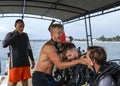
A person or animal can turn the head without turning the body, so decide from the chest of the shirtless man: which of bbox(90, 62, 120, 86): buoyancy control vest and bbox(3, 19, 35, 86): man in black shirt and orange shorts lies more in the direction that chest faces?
the buoyancy control vest

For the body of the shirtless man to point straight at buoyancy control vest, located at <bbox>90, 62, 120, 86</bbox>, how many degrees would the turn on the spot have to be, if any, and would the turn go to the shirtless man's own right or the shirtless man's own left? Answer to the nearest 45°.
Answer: approximately 45° to the shirtless man's own right

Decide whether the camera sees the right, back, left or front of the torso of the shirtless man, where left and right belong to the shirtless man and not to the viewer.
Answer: right
